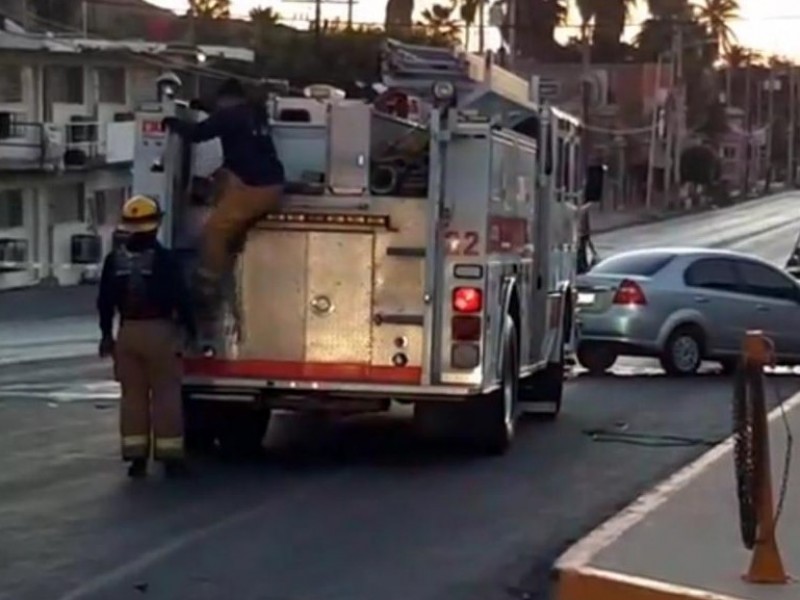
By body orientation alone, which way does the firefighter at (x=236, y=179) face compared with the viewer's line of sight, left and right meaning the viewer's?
facing away from the viewer and to the left of the viewer

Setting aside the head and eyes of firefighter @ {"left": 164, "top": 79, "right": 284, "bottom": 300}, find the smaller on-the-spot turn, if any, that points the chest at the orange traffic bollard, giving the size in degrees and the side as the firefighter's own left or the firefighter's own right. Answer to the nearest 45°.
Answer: approximately 180°

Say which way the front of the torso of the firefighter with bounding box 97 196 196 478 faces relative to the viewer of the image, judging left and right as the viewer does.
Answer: facing away from the viewer

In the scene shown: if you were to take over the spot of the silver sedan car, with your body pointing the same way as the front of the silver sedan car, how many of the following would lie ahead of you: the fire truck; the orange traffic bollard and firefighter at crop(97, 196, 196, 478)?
0

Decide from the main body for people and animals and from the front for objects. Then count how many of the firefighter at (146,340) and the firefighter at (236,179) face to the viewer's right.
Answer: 0

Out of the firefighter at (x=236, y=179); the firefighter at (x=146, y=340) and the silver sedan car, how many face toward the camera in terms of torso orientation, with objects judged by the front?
0

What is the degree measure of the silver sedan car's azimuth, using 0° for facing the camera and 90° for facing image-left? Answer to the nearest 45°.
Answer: approximately 225°

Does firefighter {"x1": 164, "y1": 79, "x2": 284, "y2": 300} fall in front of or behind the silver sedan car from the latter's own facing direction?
behind

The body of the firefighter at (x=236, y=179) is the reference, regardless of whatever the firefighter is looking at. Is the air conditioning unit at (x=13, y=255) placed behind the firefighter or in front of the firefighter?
in front

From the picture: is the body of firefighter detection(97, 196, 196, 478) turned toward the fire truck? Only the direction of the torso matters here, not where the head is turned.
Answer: no

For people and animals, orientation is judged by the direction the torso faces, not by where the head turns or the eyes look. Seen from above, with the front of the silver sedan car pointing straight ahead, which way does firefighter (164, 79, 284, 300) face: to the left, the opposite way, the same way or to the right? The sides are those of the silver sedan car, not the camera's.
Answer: to the left

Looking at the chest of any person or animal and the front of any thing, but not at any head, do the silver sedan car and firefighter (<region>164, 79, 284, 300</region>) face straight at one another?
no

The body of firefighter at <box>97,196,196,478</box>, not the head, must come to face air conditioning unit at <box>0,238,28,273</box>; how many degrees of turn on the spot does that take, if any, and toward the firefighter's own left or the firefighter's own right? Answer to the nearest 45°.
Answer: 0° — they already face it

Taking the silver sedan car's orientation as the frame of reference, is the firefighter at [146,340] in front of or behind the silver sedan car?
behind
